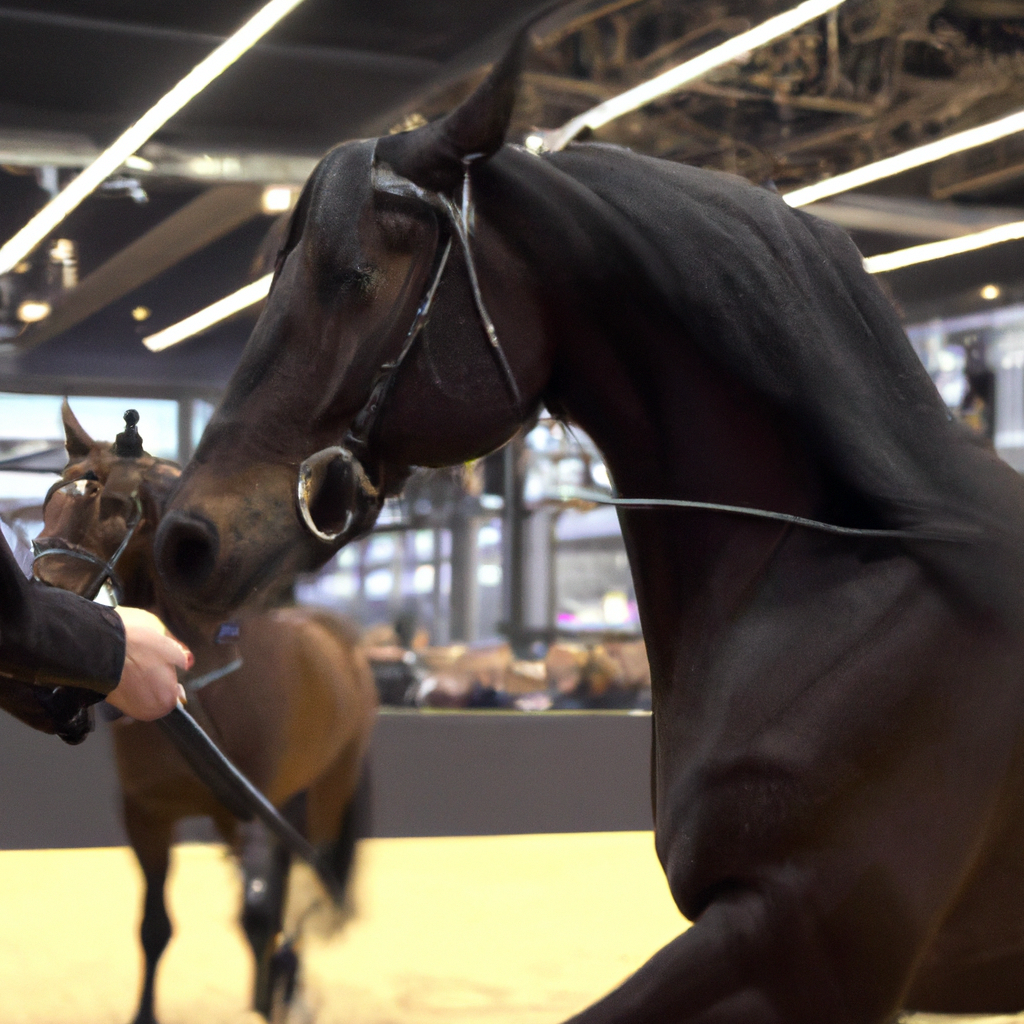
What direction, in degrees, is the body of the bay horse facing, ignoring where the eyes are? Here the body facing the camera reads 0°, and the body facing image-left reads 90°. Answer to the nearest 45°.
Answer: approximately 45°

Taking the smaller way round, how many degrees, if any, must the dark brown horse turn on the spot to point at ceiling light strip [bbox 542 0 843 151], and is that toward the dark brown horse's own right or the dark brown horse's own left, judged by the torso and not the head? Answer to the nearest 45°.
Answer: approximately 90° to the dark brown horse's own right

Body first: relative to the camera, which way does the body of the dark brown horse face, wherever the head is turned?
to the viewer's left

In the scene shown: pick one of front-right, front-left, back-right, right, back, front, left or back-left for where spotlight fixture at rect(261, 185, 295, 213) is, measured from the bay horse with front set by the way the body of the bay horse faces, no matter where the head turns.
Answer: back-right

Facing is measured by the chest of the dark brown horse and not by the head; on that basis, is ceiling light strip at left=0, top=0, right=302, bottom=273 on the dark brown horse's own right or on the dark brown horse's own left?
on the dark brown horse's own right

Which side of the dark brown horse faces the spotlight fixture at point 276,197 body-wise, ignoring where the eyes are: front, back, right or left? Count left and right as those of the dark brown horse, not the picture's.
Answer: right

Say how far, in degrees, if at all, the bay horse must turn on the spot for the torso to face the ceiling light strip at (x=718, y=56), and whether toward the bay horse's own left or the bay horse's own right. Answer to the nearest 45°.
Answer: approximately 180°

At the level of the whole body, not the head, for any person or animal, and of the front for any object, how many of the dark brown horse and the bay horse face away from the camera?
0

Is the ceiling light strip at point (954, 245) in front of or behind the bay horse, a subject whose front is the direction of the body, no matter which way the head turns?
behind

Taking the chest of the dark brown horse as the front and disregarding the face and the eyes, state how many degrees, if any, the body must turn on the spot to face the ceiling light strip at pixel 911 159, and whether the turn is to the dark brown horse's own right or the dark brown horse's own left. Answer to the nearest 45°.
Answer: approximately 90° to the dark brown horse's own right

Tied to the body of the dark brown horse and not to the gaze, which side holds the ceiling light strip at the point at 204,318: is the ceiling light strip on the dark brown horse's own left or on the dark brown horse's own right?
on the dark brown horse's own right
